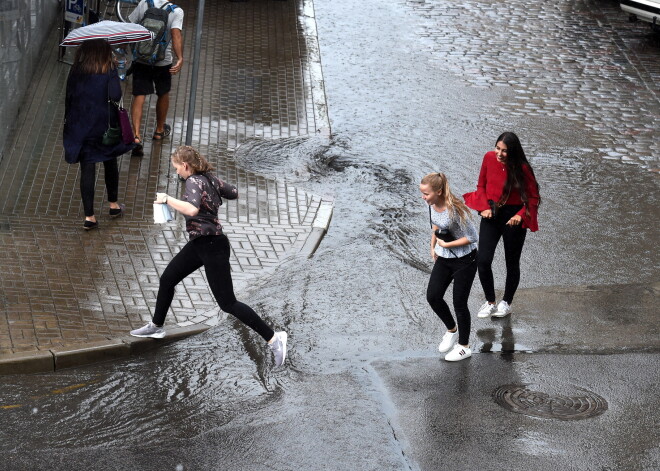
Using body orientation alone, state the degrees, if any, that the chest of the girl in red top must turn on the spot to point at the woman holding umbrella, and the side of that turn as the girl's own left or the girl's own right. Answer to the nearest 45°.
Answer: approximately 45° to the girl's own right

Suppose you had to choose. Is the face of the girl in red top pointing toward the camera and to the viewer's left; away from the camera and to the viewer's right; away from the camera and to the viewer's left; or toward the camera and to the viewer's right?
toward the camera and to the viewer's left

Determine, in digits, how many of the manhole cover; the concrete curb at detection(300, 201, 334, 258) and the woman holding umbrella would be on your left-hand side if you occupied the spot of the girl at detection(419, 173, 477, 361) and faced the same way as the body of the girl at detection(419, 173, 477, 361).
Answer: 1

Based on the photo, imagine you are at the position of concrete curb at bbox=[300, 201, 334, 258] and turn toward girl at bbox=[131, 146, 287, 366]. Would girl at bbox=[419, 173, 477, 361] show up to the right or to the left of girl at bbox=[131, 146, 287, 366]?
left

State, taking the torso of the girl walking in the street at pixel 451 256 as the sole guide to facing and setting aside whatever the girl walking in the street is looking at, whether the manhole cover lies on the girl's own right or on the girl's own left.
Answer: on the girl's own left

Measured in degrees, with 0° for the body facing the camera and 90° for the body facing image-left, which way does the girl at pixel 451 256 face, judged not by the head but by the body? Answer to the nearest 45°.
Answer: approximately 45°

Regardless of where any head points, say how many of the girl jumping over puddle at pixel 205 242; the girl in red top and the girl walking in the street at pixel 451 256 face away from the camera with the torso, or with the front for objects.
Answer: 0

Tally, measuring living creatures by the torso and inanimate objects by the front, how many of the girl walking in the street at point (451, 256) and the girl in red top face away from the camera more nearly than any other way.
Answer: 0

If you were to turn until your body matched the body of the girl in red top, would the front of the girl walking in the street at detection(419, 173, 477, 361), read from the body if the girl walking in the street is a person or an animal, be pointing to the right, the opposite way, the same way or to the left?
the same way

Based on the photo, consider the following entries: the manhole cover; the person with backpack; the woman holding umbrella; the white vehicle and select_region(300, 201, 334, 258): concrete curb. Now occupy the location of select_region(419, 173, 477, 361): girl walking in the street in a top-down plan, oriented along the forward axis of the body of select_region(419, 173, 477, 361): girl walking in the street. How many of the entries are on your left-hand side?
1

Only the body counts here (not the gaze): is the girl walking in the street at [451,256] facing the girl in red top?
no

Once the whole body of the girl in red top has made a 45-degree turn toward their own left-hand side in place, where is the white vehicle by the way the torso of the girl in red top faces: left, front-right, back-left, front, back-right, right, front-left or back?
back

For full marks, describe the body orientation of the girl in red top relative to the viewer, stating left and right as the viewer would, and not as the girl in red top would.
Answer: facing the viewer and to the left of the viewer

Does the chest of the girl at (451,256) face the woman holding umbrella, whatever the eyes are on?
no

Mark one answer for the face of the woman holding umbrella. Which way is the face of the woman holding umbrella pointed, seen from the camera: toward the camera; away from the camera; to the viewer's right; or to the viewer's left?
away from the camera

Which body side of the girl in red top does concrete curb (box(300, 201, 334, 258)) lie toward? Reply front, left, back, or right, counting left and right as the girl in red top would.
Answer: right
